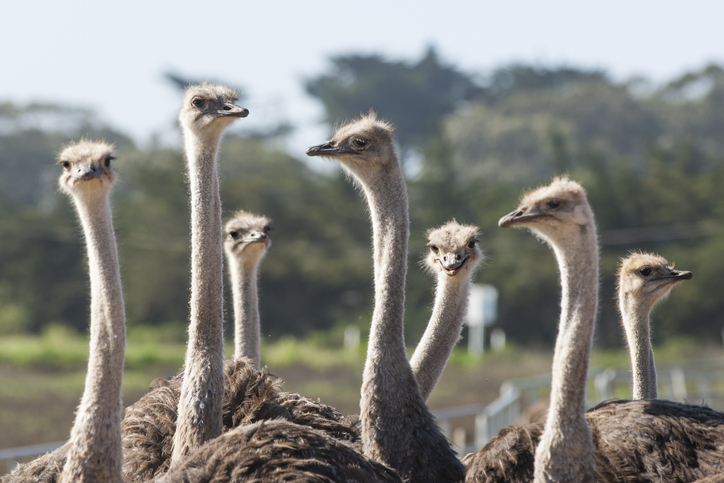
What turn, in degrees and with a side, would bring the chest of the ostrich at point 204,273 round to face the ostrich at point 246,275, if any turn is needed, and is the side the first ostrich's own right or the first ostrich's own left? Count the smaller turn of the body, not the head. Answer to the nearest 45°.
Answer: approximately 135° to the first ostrich's own left

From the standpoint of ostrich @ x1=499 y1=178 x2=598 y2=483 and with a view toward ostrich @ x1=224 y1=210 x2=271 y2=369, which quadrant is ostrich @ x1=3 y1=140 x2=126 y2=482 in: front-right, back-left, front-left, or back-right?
front-left

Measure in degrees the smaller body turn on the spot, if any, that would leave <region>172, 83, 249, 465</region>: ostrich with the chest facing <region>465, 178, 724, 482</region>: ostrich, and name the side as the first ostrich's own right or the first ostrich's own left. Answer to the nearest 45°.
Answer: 0° — it already faces it

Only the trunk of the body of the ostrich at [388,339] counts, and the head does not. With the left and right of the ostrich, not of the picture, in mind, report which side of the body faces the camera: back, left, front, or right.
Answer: left

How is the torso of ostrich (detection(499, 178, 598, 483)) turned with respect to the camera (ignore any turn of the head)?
to the viewer's left

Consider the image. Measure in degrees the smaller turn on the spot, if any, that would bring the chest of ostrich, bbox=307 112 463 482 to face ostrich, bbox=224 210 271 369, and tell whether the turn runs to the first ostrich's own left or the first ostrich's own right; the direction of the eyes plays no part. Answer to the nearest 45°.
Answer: approximately 45° to the first ostrich's own right
